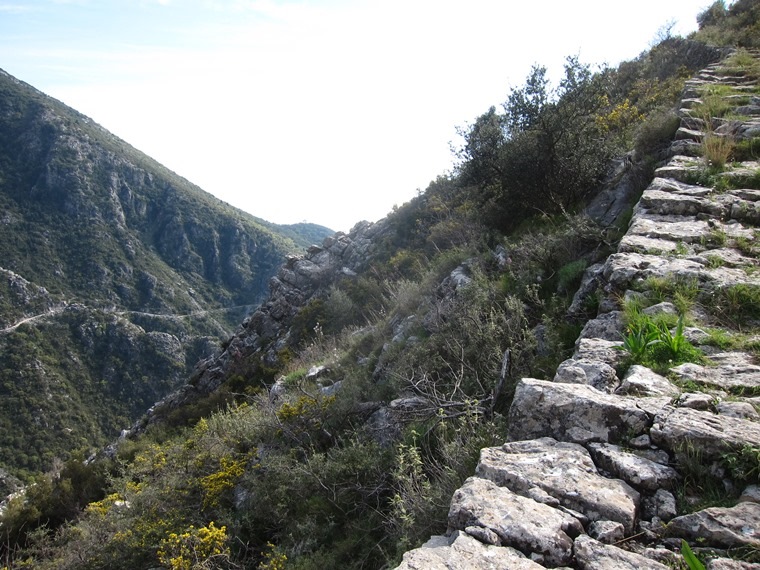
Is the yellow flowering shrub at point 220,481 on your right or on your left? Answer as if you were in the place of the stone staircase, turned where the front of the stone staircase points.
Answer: on your right

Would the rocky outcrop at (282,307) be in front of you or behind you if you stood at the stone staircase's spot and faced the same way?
behind

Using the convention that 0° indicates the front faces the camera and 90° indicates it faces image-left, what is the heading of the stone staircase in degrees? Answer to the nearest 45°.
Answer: approximately 0°

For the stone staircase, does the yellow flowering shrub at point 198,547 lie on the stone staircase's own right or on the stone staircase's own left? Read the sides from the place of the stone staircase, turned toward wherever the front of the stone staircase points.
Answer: on the stone staircase's own right
